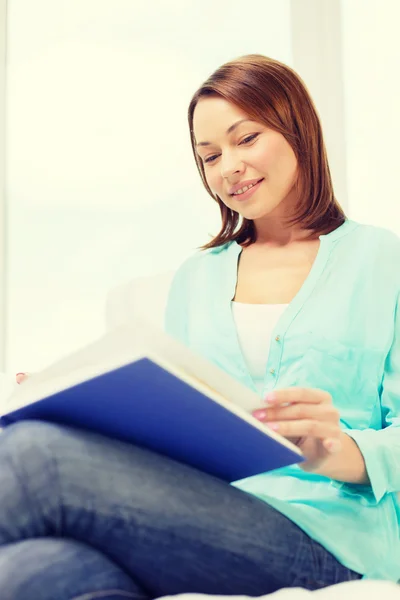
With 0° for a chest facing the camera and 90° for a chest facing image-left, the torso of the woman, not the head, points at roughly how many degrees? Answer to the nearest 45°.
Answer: approximately 45°

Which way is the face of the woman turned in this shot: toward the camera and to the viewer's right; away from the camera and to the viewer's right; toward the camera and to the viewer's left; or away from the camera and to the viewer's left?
toward the camera and to the viewer's left
